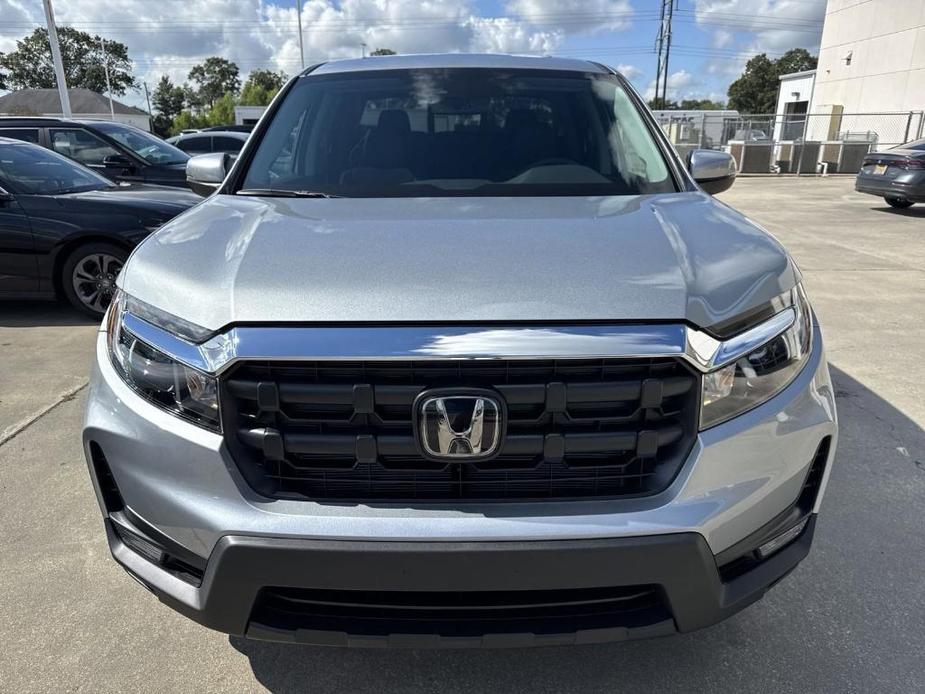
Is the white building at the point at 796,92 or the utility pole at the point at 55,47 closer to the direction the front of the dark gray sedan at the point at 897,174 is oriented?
the white building

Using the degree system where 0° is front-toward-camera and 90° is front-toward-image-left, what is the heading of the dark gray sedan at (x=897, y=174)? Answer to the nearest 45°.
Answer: approximately 225°

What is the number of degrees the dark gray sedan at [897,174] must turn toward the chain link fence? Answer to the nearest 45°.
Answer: approximately 45° to its left

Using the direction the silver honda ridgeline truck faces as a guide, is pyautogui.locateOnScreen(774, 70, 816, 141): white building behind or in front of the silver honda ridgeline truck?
behind

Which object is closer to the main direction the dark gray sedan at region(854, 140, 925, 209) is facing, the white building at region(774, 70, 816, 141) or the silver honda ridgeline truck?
the white building

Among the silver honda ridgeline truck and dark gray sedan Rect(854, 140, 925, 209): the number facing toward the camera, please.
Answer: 1

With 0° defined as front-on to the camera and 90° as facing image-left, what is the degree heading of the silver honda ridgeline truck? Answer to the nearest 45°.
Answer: approximately 0°

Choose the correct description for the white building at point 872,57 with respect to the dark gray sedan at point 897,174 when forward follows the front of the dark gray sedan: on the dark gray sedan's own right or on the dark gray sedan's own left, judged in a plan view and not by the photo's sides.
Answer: on the dark gray sedan's own left

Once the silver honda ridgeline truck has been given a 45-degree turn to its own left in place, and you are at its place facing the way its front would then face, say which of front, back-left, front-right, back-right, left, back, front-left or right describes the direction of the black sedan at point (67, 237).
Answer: back

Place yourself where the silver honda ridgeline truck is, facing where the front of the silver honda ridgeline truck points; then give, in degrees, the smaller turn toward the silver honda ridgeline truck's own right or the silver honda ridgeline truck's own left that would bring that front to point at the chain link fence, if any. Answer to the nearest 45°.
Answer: approximately 135° to the silver honda ridgeline truck's own left

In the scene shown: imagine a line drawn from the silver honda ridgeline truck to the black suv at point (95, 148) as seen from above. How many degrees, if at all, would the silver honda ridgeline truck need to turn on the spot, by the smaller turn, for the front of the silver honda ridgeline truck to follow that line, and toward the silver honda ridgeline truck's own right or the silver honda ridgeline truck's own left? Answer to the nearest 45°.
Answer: approximately 135° to the silver honda ridgeline truck's own right

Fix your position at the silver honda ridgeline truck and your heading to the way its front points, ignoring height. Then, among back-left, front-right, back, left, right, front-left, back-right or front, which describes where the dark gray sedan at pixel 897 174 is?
back-left
